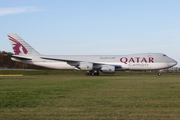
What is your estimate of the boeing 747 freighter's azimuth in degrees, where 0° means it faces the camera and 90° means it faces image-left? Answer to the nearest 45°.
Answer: approximately 270°
